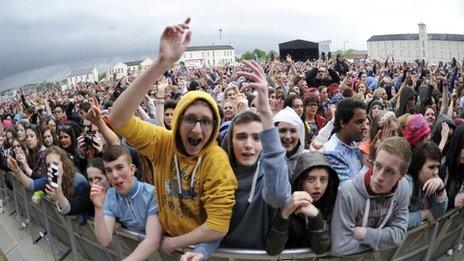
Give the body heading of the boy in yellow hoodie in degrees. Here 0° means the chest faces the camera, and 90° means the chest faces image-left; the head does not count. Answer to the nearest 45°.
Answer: approximately 0°

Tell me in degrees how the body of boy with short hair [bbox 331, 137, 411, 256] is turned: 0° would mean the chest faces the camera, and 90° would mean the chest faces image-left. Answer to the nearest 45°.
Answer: approximately 0°

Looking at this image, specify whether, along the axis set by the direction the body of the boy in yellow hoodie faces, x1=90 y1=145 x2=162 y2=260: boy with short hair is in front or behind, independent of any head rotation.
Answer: behind

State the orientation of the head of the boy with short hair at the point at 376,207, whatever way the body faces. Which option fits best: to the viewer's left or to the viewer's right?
to the viewer's left

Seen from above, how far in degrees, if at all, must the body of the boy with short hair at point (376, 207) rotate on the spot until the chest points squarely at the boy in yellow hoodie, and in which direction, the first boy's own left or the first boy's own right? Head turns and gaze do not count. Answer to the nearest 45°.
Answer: approximately 45° to the first boy's own right

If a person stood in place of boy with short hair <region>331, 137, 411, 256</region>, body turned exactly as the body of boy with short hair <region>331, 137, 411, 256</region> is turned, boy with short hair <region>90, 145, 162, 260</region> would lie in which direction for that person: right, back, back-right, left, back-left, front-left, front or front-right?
right

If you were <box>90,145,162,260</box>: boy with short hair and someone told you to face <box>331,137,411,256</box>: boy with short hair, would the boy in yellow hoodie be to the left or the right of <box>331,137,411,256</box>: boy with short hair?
right

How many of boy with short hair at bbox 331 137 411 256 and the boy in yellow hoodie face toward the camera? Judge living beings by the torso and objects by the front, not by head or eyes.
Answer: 2

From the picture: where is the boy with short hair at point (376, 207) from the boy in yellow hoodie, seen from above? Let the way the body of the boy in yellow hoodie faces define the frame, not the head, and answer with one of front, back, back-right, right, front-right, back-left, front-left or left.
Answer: left
